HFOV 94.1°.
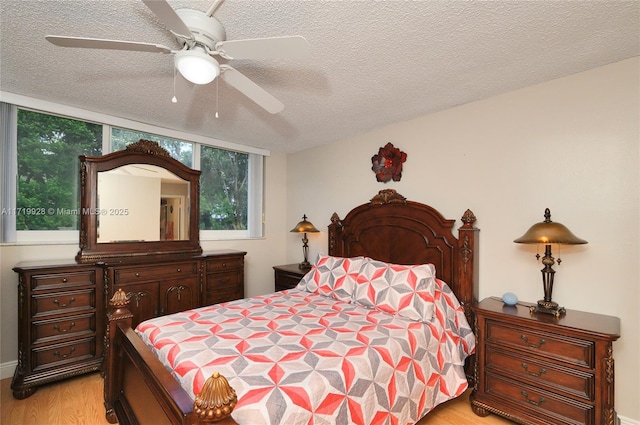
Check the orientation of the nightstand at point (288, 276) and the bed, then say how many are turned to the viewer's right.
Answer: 0

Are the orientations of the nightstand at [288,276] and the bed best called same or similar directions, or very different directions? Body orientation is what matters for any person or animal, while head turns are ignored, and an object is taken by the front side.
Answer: same or similar directions

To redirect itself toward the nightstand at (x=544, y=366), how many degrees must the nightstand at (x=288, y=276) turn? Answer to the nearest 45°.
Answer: approximately 90° to its left

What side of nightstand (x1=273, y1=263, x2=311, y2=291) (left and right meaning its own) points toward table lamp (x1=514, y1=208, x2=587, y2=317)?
left

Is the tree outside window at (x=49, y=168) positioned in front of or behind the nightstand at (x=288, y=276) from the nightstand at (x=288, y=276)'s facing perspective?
in front

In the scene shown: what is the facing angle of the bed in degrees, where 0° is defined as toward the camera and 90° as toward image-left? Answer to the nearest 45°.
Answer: approximately 45°

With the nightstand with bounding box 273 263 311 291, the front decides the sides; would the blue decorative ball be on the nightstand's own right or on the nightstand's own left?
on the nightstand's own left

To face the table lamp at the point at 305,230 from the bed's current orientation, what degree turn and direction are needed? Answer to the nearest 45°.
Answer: approximately 135° to its right

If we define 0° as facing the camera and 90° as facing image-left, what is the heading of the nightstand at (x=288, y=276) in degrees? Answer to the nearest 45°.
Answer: approximately 45°
